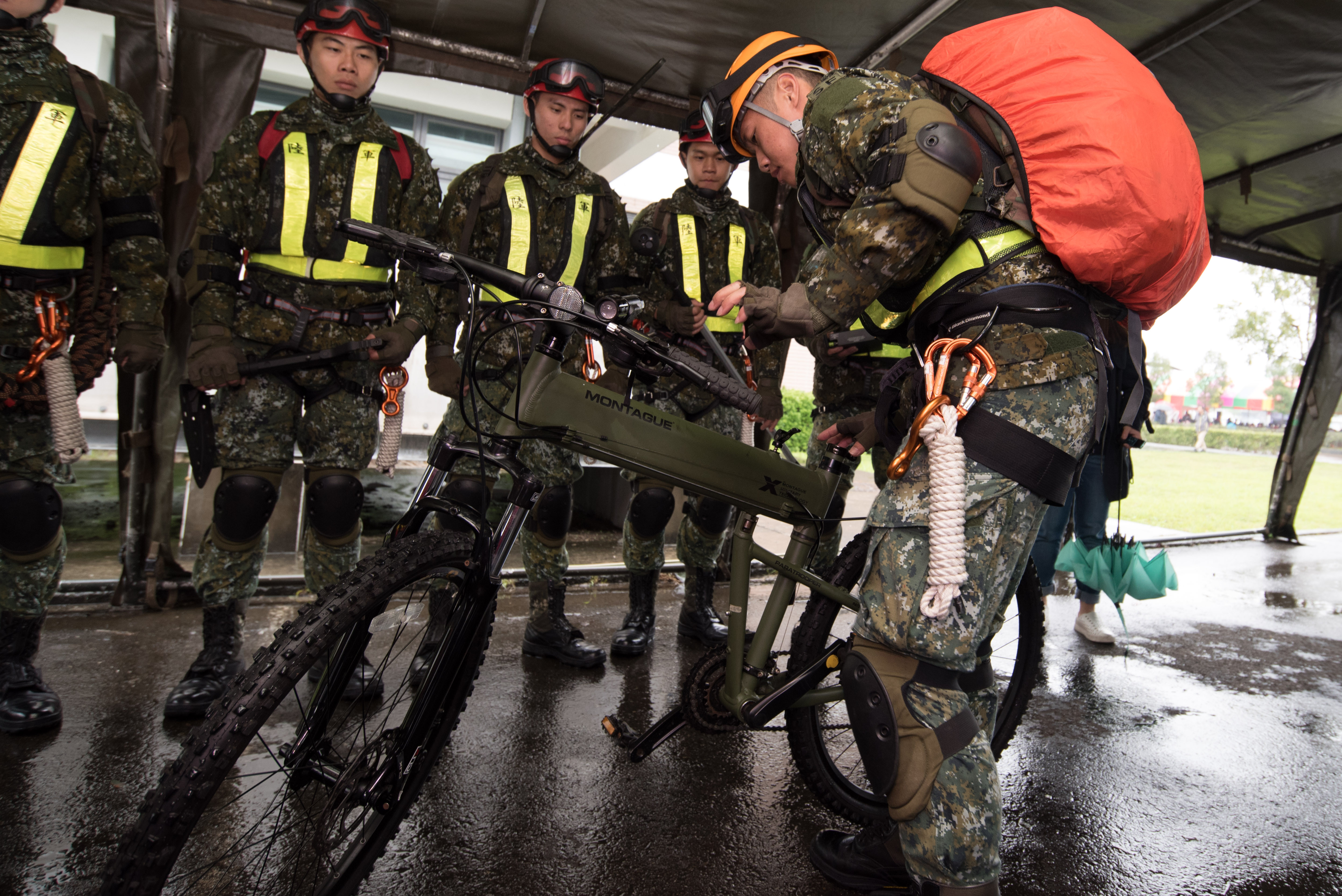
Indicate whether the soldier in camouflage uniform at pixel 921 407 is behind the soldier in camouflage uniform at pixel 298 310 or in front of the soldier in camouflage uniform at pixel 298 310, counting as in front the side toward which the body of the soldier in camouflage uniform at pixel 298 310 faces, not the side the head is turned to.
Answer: in front

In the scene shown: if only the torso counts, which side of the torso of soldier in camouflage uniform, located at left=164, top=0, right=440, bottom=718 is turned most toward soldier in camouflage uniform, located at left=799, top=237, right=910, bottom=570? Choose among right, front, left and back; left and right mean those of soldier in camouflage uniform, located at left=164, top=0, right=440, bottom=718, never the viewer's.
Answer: left

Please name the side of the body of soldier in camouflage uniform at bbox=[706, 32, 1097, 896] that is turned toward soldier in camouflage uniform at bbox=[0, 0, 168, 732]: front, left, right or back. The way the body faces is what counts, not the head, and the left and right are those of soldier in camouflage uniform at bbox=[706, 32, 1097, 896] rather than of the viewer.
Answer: front

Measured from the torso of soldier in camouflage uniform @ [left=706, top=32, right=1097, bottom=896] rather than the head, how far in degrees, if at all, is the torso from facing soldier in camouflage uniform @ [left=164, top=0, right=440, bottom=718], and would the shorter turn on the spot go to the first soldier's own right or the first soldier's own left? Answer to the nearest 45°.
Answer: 0° — they already face them

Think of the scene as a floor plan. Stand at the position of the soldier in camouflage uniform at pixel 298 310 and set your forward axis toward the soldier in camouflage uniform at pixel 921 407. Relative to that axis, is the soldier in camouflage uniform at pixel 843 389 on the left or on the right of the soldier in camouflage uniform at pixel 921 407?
left

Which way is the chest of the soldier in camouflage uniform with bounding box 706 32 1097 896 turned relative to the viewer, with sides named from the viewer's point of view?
facing to the left of the viewer

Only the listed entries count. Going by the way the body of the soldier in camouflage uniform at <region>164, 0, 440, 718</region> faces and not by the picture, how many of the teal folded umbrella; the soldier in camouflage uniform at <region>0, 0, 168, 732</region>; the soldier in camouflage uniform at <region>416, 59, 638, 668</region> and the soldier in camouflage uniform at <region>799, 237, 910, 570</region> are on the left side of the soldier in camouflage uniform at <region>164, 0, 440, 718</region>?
3

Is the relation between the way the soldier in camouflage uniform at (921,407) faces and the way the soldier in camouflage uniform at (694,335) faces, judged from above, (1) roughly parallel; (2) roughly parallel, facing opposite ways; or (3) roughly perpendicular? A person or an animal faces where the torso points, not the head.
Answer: roughly perpendicular

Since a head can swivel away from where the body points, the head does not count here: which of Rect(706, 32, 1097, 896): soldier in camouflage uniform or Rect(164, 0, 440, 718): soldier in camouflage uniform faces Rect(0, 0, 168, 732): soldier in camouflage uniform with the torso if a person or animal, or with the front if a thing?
Rect(706, 32, 1097, 896): soldier in camouflage uniform

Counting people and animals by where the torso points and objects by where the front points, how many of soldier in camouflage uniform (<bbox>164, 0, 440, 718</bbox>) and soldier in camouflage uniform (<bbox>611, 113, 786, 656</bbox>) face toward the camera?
2

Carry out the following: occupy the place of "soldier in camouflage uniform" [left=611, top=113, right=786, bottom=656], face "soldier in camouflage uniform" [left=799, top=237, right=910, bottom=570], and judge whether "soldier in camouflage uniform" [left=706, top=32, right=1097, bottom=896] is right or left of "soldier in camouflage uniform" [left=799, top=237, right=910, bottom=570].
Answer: right

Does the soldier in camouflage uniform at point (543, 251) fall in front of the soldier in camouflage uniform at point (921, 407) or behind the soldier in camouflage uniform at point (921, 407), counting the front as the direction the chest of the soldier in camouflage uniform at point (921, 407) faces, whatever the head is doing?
in front

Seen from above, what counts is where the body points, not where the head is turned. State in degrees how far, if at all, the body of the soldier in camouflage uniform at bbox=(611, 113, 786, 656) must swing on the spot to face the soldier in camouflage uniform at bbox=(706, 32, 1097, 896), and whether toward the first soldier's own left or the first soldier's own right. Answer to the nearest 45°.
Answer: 0° — they already face them

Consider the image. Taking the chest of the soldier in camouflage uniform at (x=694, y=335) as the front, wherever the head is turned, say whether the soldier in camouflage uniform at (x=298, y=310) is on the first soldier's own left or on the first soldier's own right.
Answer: on the first soldier's own right

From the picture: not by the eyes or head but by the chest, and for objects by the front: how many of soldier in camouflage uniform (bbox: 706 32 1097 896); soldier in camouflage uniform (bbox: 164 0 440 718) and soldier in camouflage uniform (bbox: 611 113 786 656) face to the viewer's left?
1

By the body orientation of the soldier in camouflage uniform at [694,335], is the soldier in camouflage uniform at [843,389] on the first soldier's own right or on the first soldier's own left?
on the first soldier's own left
